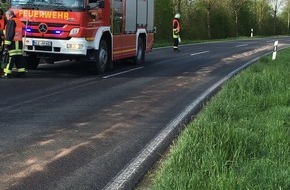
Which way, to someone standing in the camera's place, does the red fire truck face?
facing the viewer and to the left of the viewer

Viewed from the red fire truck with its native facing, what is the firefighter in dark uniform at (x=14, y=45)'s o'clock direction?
The firefighter in dark uniform is roughly at 1 o'clock from the red fire truck.
